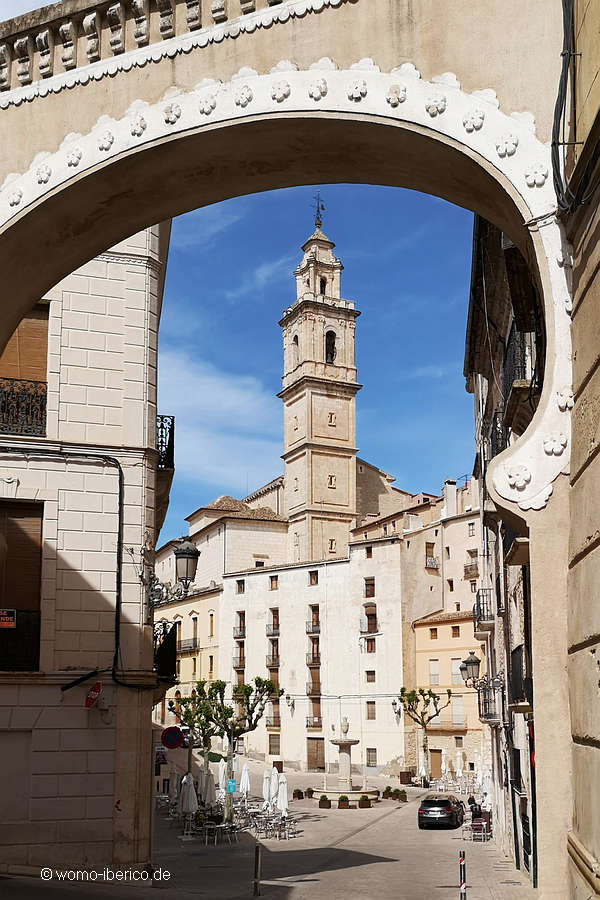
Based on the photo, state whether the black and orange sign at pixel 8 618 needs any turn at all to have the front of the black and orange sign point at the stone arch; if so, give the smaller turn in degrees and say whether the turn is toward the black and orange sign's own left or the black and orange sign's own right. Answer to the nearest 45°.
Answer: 0° — it already faces it

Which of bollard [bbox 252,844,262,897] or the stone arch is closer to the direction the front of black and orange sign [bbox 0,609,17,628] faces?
the stone arch

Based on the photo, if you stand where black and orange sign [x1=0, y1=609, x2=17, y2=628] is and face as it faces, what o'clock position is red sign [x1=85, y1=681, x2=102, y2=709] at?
red sign [x1=85, y1=681, x2=102, y2=709] is roughly at 9 o'clock from black and orange sign [x1=0, y1=609, x2=17, y2=628].

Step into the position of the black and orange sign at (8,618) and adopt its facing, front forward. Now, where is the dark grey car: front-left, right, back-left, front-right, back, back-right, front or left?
back-left

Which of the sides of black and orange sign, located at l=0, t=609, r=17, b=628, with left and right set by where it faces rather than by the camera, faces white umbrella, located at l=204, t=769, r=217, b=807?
back

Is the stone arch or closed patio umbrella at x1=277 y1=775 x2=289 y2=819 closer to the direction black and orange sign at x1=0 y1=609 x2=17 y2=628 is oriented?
the stone arch

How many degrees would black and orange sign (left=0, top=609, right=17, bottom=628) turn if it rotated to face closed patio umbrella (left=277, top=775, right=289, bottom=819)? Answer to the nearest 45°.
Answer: approximately 135° to its left

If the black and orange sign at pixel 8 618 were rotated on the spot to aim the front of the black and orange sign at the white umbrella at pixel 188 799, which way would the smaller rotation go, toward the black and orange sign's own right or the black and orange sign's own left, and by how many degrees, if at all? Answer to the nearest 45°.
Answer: approximately 180°

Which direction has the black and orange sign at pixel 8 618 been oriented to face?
toward the camera

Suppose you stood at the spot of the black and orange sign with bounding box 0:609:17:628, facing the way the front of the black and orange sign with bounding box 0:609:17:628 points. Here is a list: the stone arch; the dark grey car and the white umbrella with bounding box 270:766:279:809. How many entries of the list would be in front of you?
1
